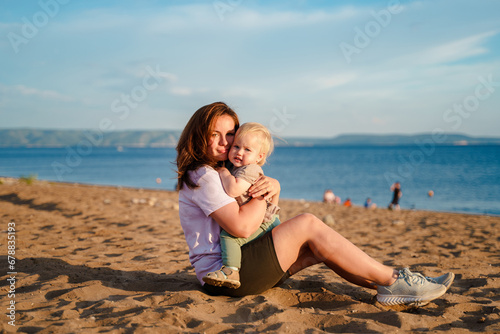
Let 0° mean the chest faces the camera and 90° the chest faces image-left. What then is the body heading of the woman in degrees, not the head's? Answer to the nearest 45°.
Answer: approximately 270°
